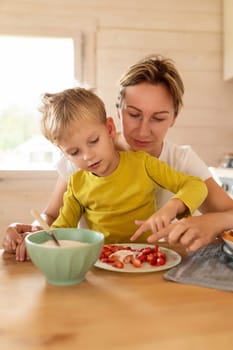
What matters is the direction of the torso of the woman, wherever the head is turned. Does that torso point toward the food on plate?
yes

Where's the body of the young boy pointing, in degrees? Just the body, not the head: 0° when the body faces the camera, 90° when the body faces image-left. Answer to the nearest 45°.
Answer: approximately 0°

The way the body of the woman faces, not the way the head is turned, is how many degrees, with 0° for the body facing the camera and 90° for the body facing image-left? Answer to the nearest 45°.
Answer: approximately 0°
